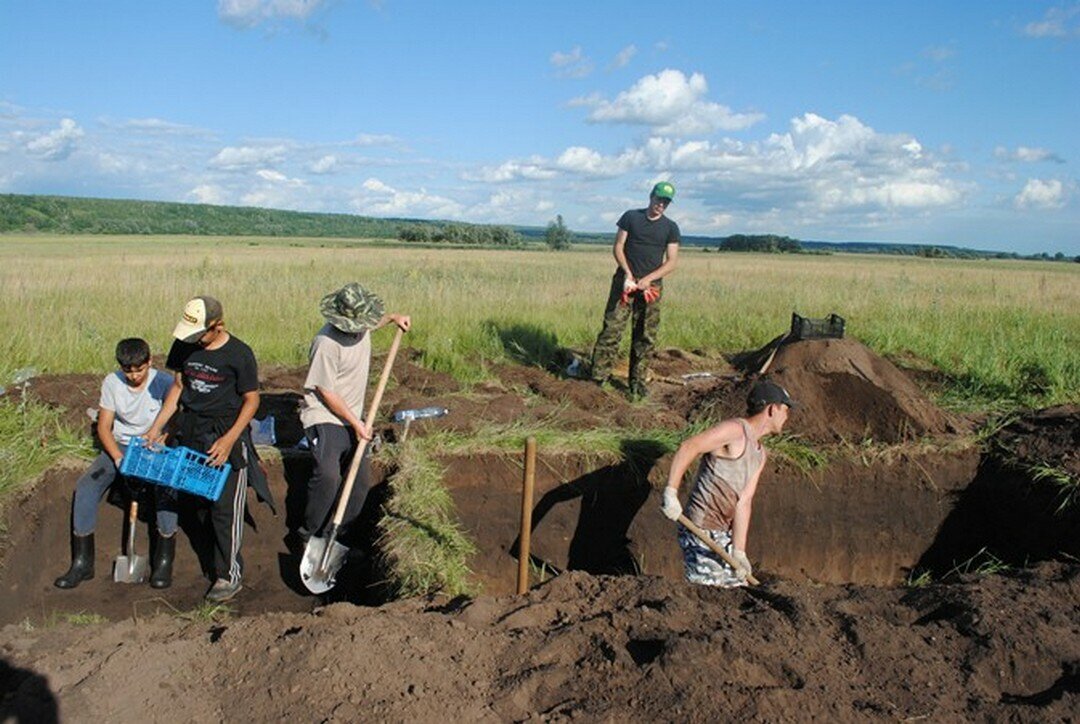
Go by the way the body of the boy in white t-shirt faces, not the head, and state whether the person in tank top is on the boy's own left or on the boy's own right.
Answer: on the boy's own left

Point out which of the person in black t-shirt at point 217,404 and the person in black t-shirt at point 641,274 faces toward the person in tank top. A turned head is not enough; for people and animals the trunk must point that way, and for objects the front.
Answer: the person in black t-shirt at point 641,274

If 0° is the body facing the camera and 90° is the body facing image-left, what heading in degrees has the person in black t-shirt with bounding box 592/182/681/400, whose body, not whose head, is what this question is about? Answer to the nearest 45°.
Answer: approximately 0°

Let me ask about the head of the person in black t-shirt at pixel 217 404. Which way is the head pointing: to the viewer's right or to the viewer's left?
to the viewer's left

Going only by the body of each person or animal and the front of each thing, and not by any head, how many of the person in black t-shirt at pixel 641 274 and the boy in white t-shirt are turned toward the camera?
2

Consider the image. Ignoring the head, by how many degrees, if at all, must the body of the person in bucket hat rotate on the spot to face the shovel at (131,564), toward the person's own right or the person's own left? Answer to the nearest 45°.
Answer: approximately 135° to the person's own right

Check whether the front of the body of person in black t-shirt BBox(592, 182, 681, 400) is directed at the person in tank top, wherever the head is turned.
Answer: yes

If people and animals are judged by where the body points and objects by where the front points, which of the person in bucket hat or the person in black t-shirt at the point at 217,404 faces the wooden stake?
the person in bucket hat

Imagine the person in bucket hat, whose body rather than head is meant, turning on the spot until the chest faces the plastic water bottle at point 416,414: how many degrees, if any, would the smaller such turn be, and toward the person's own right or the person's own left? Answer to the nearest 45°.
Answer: approximately 90° to the person's own left

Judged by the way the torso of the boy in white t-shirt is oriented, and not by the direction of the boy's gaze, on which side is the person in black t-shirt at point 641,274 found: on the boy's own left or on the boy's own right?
on the boy's own left
